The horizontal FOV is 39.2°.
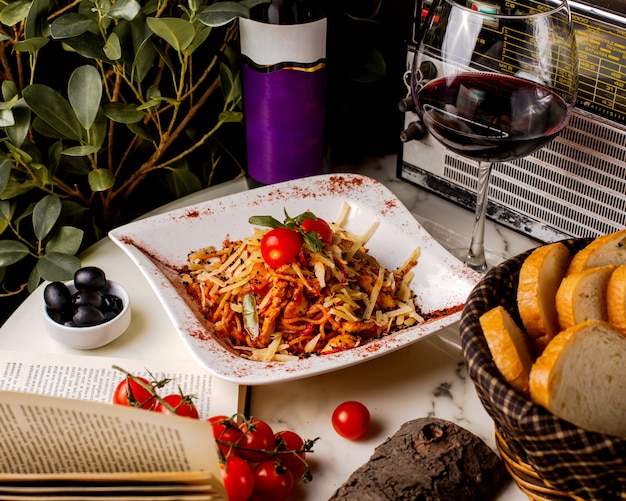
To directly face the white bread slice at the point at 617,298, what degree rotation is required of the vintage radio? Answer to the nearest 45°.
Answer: approximately 45° to its left

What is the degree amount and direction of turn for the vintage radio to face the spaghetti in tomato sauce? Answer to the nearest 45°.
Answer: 0° — it already faces it

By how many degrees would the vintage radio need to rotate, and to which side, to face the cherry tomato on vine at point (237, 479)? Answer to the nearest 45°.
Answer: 0° — it already faces it

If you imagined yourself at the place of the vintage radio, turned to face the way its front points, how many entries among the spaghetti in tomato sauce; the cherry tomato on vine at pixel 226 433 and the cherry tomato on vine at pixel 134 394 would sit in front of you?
3

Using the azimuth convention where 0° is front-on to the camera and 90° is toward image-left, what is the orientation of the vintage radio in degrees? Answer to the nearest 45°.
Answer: approximately 45°

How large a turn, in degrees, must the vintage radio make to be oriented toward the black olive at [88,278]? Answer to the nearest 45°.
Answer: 0° — it already faces it
